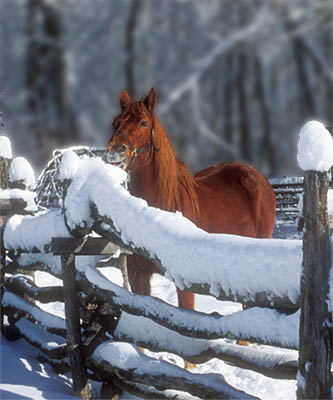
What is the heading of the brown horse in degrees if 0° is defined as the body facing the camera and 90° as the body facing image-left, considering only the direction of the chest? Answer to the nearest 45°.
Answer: approximately 45°

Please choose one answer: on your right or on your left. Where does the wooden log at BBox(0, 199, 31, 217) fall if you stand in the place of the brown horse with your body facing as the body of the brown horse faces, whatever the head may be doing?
on your right
